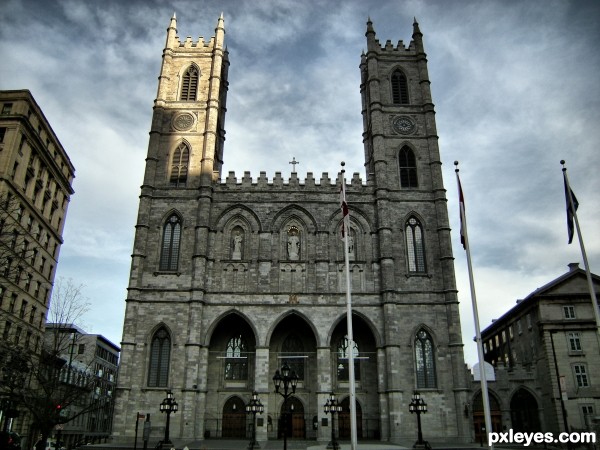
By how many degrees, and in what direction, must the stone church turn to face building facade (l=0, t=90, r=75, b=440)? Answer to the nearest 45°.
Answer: approximately 90° to its right

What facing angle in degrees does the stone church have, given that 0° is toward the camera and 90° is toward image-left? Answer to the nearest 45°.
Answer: approximately 0°

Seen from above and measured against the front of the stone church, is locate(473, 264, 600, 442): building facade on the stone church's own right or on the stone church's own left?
on the stone church's own left
